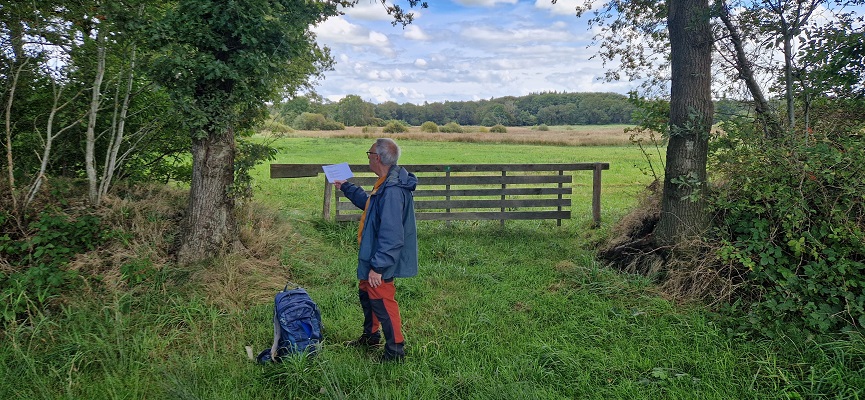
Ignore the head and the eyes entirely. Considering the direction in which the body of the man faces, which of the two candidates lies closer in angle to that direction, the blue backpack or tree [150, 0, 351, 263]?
the blue backpack

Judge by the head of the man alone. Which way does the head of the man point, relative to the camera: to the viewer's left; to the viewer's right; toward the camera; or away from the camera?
to the viewer's left

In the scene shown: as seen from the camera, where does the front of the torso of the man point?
to the viewer's left

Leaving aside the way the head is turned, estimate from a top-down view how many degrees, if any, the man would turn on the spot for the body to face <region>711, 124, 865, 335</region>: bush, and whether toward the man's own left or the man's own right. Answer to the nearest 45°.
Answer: approximately 180°

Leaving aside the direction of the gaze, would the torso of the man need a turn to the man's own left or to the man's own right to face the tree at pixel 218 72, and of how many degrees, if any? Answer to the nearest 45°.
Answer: approximately 45° to the man's own right

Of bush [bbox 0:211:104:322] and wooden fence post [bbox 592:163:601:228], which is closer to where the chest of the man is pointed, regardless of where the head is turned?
the bush
